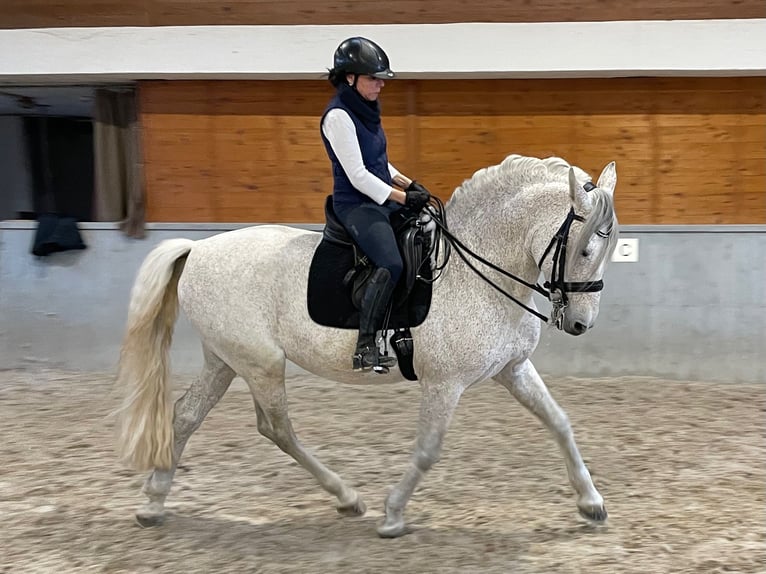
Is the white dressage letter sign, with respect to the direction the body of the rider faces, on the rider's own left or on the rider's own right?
on the rider's own left

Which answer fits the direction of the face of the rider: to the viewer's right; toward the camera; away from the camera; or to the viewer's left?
to the viewer's right

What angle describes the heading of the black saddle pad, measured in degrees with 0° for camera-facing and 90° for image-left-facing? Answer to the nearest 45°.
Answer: approximately 270°

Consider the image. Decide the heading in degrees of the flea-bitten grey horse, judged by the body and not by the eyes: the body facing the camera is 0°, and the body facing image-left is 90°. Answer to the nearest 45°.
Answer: approximately 270°

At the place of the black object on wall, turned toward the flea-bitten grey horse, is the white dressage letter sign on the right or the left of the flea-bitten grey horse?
left

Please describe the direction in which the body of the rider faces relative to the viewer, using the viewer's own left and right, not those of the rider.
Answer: facing to the right of the viewer

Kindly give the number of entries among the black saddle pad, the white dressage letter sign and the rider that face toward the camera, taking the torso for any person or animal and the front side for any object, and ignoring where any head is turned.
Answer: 1

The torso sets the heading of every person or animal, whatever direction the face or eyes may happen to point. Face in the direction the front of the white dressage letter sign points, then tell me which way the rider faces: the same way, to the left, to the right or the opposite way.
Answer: to the left

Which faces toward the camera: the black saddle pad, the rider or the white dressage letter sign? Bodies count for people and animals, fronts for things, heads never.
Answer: the white dressage letter sign

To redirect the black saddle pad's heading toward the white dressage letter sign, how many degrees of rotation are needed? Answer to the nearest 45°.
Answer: approximately 45° to its left

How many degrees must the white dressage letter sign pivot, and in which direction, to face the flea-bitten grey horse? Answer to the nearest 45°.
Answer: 0° — it already faces it

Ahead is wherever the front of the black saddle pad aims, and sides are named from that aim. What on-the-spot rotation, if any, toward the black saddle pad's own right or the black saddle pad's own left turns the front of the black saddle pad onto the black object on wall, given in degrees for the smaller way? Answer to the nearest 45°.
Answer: approximately 135° to the black saddle pad's own left

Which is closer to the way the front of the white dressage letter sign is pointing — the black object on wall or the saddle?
the saddle

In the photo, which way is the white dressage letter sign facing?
toward the camera

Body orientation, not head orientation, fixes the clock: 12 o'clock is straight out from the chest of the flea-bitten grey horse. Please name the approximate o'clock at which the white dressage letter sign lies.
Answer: The white dressage letter sign is roughly at 10 o'clock from the flea-bitten grey horse.

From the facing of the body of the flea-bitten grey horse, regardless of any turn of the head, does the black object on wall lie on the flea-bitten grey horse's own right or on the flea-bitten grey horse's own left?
on the flea-bitten grey horse's own left

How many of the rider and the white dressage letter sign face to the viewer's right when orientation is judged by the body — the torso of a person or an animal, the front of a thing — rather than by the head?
1
